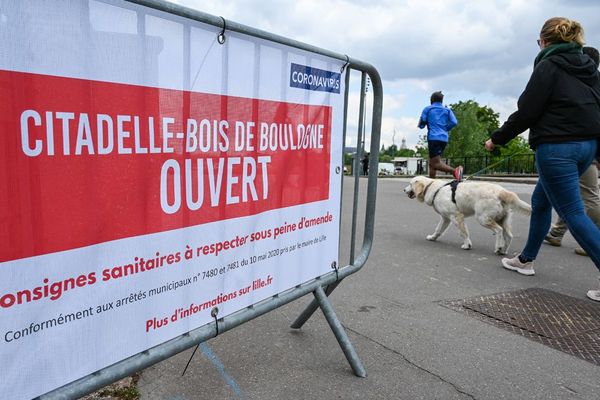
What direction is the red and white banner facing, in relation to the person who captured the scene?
facing the viewer and to the right of the viewer

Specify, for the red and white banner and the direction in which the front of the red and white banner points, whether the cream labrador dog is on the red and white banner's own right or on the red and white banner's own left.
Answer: on the red and white banner's own left

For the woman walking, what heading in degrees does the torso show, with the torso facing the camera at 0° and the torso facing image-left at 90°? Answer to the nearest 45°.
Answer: approximately 135°

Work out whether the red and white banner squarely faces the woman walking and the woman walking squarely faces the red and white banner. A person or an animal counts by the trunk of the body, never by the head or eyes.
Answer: no

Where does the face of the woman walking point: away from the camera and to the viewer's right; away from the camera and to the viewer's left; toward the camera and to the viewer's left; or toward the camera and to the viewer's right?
away from the camera and to the viewer's left

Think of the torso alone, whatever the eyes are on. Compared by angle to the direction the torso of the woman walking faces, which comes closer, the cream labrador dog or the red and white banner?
the cream labrador dog

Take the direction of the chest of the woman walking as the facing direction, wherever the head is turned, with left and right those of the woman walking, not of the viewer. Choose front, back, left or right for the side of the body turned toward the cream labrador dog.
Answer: front

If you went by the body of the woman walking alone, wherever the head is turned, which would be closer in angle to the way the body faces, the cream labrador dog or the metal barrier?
the cream labrador dog

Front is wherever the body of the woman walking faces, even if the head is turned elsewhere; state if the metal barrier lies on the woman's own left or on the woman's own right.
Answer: on the woman's own left

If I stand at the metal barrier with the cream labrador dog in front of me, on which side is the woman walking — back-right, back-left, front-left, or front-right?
front-right

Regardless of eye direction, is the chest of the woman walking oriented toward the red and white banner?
no
